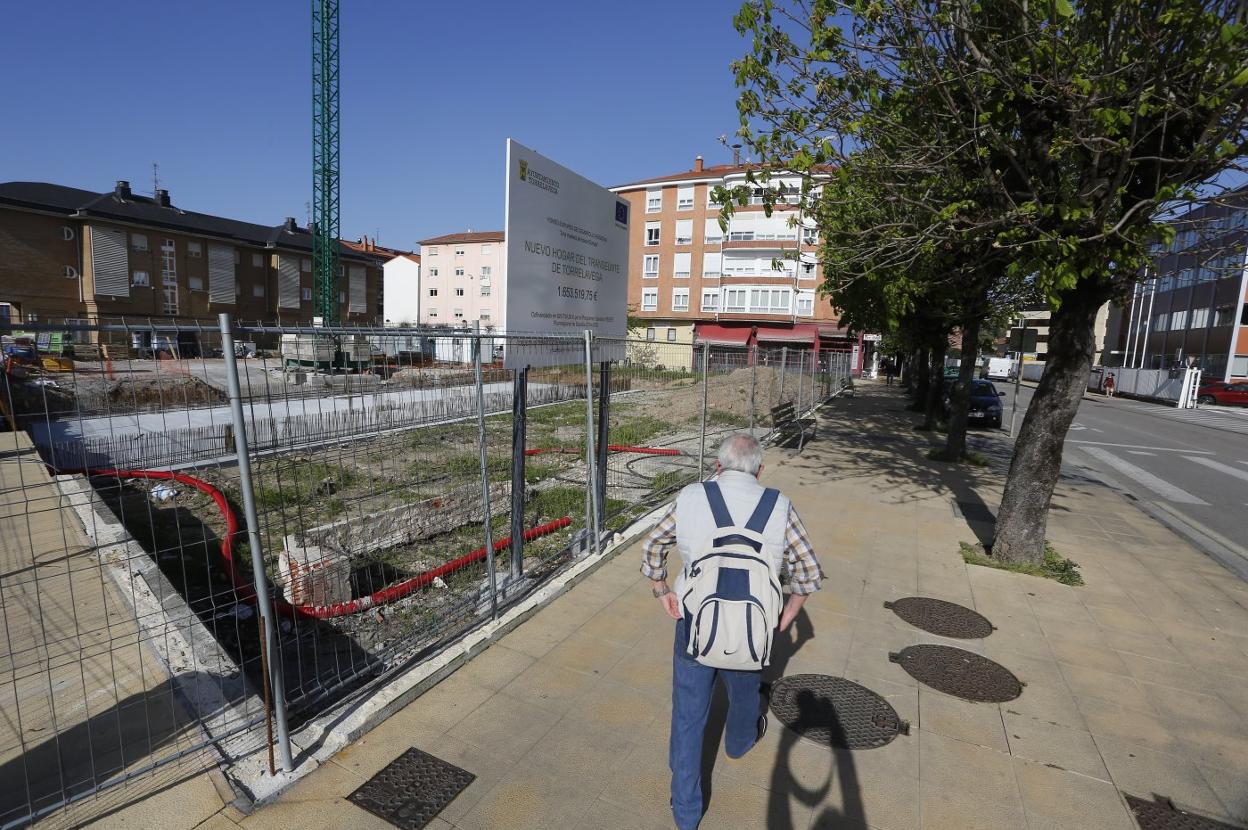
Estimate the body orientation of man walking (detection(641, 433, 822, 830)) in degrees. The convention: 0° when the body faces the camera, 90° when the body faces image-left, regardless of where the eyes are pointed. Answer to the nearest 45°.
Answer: approximately 180°

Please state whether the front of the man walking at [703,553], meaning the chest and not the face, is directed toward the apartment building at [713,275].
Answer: yes

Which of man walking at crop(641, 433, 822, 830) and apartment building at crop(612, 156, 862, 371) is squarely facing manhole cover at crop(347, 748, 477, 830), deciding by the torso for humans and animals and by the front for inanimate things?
the apartment building

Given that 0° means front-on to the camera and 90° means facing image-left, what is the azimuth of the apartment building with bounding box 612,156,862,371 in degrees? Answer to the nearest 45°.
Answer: approximately 0°

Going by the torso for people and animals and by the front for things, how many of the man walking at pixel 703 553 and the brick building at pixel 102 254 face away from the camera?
1

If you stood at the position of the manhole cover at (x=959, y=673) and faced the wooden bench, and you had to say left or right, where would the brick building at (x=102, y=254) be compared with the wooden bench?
left

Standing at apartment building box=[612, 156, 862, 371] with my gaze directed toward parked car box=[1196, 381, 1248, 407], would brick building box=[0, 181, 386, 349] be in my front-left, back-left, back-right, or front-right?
back-right

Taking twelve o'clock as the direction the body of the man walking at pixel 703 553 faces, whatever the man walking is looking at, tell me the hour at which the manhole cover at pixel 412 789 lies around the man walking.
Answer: The manhole cover is roughly at 9 o'clock from the man walking.

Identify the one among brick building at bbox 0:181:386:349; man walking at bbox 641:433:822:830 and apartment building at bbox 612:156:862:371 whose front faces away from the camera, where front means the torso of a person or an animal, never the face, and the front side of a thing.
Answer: the man walking

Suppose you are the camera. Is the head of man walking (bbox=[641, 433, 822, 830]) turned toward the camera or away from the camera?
away from the camera
